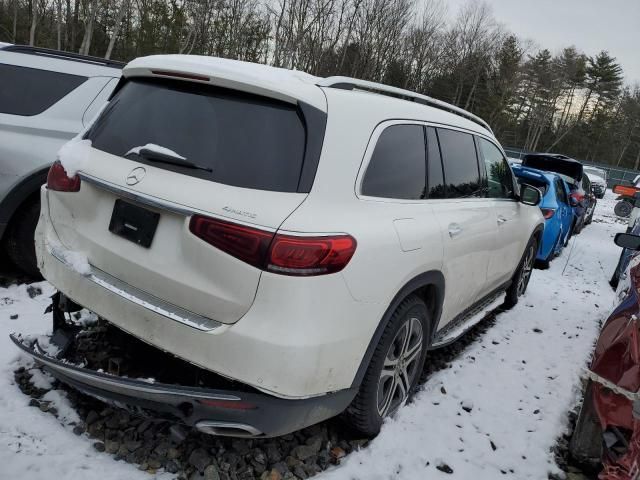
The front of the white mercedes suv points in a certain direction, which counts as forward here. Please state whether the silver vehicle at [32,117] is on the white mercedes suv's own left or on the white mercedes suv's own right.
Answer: on the white mercedes suv's own left

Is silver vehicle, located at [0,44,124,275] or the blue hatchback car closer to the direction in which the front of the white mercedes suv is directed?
the blue hatchback car

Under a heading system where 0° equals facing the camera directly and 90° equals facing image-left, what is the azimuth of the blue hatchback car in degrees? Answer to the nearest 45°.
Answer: approximately 225°

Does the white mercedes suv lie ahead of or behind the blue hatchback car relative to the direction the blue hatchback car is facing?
behind

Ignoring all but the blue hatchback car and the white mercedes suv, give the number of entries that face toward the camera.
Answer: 0

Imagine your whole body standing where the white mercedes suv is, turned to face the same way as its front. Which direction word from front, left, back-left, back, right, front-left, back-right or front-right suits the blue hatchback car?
front

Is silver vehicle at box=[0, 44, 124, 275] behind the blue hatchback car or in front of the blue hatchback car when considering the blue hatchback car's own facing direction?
behind

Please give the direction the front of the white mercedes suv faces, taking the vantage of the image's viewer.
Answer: facing away from the viewer and to the right of the viewer
